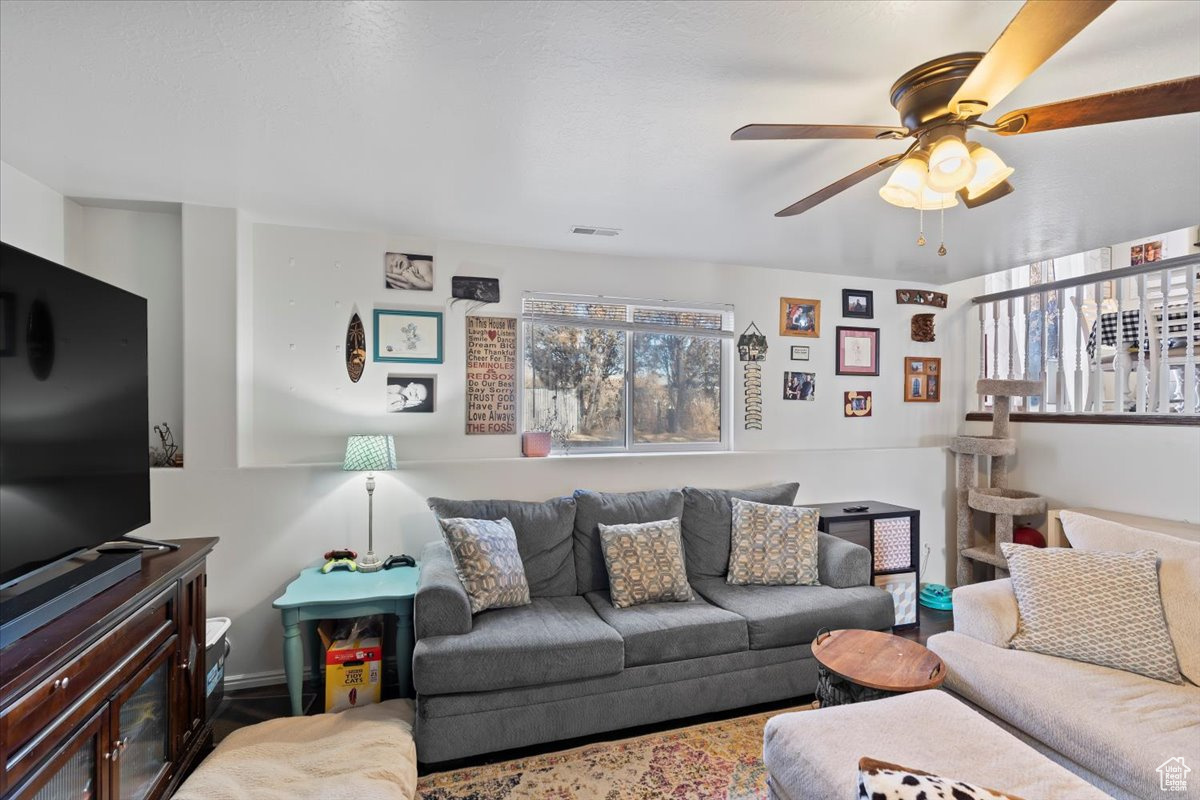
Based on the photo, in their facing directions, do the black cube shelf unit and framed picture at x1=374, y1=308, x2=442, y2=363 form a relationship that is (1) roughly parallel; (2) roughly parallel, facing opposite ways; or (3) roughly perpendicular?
roughly parallel

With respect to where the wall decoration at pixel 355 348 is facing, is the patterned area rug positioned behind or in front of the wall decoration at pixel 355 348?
in front

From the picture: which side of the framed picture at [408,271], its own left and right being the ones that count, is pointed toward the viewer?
front

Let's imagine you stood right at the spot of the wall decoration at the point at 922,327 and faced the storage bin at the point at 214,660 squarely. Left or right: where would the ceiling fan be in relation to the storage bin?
left

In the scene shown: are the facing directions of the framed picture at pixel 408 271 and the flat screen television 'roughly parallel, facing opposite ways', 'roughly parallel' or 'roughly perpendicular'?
roughly perpendicular

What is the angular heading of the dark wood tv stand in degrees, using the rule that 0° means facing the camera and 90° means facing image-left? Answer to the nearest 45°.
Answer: approximately 315°

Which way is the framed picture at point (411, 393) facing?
toward the camera

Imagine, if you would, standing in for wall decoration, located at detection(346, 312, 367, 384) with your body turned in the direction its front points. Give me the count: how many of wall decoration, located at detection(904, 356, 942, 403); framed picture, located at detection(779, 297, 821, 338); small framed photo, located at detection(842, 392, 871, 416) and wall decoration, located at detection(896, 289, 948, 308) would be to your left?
4

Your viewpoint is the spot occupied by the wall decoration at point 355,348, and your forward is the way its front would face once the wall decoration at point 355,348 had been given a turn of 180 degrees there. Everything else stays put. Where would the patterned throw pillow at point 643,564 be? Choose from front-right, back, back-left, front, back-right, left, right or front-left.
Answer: back-right

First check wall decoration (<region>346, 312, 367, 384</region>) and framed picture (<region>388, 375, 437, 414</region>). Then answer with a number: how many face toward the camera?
2

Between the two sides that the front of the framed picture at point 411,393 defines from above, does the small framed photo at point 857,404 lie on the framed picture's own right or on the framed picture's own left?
on the framed picture's own left

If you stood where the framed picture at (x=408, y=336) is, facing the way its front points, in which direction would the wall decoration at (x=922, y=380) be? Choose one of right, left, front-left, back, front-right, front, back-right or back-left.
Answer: left

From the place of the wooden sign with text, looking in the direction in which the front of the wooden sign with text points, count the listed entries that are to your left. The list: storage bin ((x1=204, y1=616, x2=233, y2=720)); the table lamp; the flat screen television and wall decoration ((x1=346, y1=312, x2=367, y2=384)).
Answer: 0

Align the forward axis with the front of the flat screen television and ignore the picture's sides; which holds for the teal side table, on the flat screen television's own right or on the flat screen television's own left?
on the flat screen television's own left

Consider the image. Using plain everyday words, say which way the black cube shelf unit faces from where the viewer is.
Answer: facing the viewer and to the right of the viewer

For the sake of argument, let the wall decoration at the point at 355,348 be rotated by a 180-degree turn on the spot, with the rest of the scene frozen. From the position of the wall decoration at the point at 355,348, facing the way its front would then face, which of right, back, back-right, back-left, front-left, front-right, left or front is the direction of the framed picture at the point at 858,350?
right

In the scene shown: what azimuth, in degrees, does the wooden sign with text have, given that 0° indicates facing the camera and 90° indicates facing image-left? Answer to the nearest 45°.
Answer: approximately 0°
